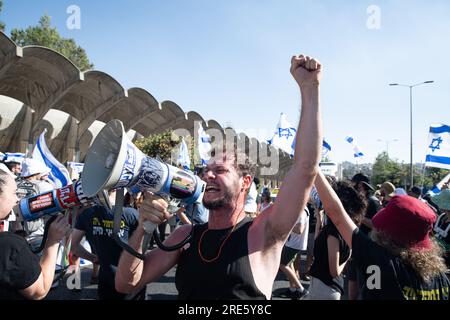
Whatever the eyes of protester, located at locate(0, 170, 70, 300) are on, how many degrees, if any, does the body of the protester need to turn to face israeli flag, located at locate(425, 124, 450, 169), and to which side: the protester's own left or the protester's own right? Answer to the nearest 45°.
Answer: approximately 45° to the protester's own left

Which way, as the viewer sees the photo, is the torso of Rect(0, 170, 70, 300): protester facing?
to the viewer's right

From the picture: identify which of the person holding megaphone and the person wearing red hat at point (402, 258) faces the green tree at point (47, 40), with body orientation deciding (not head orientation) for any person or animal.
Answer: the person wearing red hat

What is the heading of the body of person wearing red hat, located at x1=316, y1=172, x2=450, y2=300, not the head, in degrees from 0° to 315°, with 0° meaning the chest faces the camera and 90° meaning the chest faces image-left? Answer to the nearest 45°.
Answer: approximately 135°

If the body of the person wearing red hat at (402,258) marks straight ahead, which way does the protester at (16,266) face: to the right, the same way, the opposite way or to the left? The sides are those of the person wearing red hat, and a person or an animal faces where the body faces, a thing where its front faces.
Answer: to the right

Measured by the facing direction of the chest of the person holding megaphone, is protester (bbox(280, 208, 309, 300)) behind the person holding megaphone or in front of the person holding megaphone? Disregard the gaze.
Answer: behind

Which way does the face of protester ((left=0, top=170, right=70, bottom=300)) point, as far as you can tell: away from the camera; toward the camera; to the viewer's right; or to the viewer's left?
to the viewer's right

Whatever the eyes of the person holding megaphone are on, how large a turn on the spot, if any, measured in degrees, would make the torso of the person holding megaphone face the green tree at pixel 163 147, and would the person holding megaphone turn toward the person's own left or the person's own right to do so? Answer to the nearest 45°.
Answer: approximately 135° to the person's own right

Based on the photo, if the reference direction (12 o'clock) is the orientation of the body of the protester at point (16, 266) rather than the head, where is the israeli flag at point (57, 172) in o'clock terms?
The israeli flag is roughly at 9 o'clock from the protester.

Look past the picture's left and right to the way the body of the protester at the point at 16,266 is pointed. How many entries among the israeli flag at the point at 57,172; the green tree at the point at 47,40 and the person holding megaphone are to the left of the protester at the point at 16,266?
2

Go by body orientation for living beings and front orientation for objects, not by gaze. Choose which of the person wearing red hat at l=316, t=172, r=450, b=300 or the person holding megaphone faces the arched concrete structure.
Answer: the person wearing red hat

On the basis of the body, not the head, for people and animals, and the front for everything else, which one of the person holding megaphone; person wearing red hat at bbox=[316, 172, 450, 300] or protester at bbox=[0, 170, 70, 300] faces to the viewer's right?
the protester

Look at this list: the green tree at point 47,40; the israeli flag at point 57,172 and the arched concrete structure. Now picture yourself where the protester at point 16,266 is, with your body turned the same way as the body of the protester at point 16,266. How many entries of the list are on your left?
3

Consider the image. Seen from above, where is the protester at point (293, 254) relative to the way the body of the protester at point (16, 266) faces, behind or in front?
in front

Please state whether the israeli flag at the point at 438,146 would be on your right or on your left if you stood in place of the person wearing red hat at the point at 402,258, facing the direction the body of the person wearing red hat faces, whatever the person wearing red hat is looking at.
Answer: on your right

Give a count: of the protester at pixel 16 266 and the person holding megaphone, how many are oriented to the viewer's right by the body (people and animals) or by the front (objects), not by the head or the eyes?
1

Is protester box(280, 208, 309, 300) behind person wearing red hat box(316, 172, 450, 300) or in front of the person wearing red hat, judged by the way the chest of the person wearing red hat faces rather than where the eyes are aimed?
in front

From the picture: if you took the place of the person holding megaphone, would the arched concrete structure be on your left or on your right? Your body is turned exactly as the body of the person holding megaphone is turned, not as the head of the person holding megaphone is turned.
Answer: on your right

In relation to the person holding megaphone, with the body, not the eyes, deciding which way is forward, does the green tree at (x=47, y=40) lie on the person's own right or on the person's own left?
on the person's own right

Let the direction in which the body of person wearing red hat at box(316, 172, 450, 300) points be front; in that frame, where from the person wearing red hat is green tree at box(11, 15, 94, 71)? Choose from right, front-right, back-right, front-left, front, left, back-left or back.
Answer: front

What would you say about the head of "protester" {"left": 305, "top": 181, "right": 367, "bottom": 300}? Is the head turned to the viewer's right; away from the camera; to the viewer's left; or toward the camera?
away from the camera
